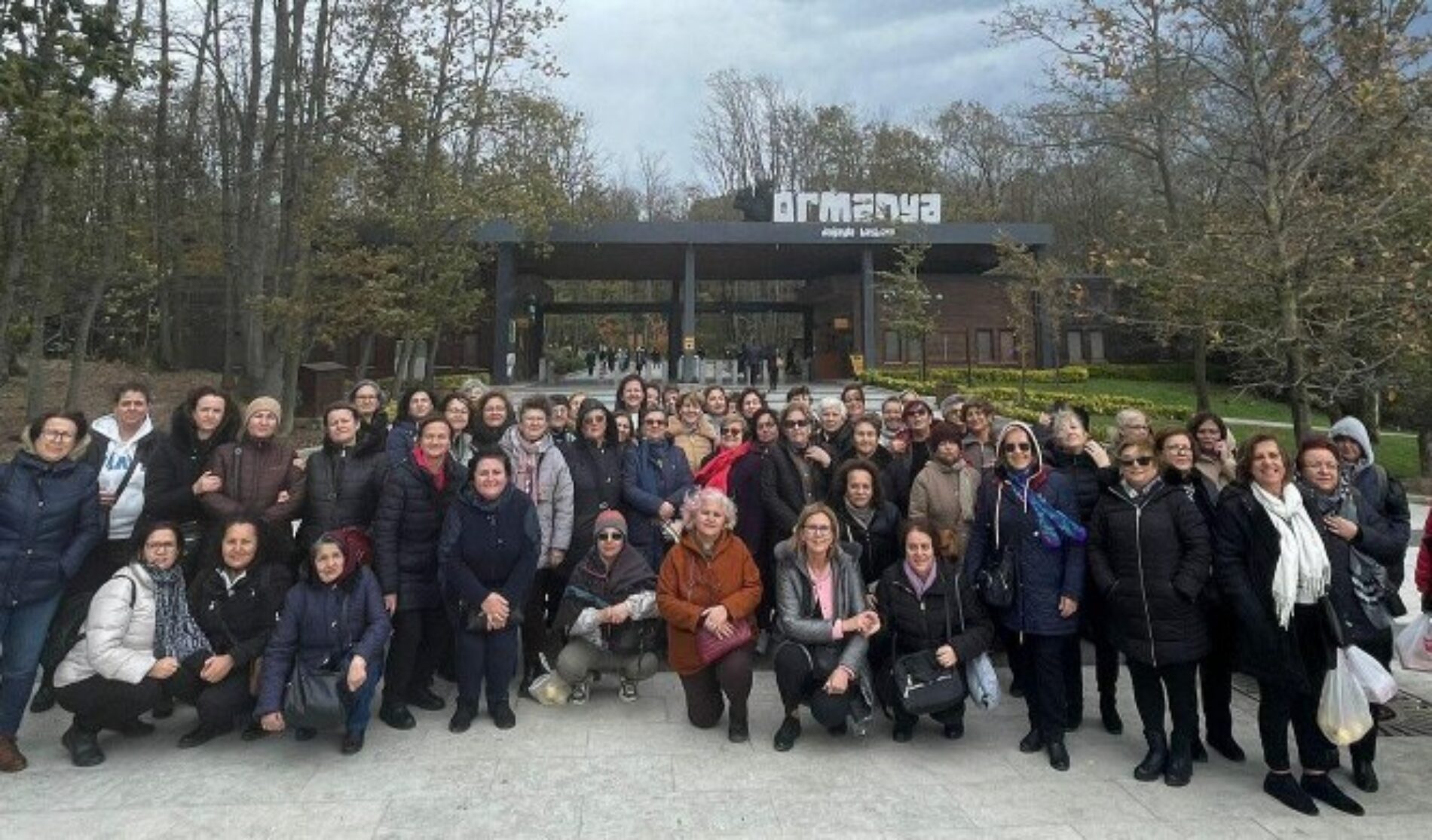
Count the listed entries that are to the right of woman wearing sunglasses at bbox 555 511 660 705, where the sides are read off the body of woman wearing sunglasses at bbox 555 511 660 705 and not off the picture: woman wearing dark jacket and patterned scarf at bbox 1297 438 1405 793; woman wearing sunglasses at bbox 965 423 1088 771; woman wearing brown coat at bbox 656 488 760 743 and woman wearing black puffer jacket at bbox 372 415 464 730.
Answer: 1

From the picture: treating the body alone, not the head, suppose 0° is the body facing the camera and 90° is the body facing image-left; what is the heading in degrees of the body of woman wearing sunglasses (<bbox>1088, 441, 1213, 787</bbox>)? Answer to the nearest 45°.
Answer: approximately 0°

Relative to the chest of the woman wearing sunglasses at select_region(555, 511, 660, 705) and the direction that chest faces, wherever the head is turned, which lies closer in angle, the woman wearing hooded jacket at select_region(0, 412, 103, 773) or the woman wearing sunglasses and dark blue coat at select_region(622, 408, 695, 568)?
the woman wearing hooded jacket

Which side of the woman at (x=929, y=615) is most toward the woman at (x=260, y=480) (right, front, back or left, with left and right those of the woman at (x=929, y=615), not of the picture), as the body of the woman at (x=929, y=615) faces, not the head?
right

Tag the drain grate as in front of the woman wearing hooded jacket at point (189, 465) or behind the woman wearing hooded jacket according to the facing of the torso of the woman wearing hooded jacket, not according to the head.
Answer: in front

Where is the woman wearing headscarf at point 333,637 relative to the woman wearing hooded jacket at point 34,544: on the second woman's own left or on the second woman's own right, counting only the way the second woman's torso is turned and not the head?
on the second woman's own left

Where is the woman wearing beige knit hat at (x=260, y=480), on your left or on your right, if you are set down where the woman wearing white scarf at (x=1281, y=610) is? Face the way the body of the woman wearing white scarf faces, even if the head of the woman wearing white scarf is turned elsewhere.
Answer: on your right

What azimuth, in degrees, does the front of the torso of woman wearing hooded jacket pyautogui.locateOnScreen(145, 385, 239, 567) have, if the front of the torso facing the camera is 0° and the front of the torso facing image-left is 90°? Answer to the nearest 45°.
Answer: approximately 315°

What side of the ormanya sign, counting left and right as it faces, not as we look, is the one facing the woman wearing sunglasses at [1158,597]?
front

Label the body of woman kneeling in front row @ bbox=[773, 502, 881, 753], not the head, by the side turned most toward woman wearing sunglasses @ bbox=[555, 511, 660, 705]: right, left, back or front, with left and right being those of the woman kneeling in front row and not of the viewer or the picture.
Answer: right

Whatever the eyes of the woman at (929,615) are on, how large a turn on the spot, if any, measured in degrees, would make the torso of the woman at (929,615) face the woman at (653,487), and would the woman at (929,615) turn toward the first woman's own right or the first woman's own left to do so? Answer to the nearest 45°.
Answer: approximately 135° to the first woman's own right

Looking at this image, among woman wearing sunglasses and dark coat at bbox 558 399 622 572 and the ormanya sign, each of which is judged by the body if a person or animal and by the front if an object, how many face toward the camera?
2
